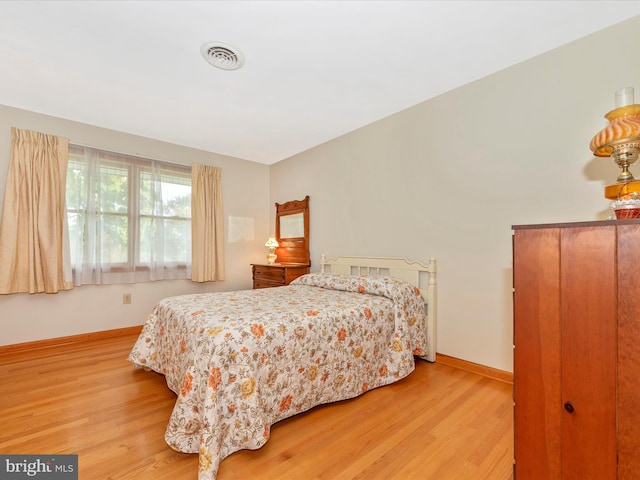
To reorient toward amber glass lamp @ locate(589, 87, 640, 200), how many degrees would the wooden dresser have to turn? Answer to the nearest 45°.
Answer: approximately 90° to its left

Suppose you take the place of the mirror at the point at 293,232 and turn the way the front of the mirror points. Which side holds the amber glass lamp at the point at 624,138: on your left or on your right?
on your left
